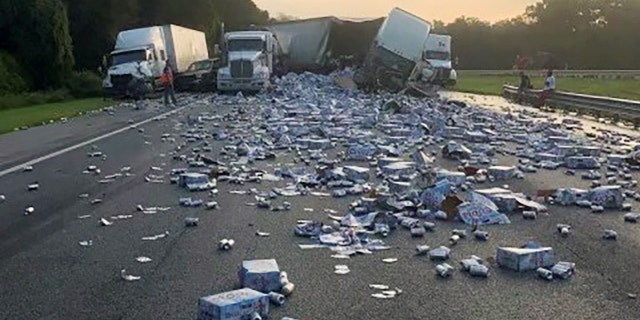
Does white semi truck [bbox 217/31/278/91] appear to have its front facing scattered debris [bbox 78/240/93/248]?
yes

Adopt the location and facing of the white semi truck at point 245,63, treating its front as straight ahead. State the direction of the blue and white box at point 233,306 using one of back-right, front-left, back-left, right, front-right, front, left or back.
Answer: front

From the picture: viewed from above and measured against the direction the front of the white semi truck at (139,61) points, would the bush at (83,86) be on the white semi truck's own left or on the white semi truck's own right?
on the white semi truck's own right

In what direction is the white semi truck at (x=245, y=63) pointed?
toward the camera

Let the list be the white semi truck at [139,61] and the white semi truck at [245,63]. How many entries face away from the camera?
0

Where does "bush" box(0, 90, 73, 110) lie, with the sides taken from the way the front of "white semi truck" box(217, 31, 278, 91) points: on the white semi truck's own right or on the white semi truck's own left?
on the white semi truck's own right

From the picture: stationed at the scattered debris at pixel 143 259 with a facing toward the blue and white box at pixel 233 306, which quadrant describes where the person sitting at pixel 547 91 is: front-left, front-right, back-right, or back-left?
back-left

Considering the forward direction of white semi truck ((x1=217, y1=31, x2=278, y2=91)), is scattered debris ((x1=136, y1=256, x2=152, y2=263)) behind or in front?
in front

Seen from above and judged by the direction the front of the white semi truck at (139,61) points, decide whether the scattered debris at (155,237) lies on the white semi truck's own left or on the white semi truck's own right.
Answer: on the white semi truck's own left

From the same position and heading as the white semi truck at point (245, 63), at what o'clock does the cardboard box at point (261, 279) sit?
The cardboard box is roughly at 12 o'clock from the white semi truck.

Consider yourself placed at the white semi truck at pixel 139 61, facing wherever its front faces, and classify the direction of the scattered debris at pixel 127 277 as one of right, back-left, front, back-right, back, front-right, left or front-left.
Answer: front-left

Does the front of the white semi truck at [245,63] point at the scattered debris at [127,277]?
yes

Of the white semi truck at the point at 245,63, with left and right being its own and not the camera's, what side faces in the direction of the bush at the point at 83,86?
right

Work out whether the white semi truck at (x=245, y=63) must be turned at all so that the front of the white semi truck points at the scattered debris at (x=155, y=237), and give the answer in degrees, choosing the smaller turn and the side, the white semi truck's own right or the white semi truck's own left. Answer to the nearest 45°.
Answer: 0° — it already faces it

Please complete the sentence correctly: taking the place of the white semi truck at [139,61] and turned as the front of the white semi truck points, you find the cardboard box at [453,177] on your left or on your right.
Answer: on your left

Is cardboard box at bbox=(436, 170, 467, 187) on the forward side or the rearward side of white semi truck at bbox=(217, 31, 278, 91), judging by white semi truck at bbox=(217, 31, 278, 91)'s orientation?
on the forward side

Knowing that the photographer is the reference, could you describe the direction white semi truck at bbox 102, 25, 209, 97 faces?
facing the viewer and to the left of the viewer

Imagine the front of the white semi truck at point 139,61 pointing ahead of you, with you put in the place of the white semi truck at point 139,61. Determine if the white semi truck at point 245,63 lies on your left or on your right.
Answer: on your left
